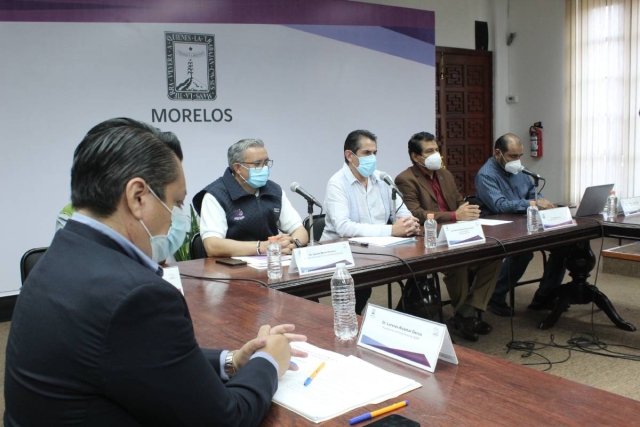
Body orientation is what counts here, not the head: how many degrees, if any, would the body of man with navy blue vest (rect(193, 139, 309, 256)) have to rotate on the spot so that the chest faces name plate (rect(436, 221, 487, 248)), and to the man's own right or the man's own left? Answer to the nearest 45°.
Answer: approximately 45° to the man's own left

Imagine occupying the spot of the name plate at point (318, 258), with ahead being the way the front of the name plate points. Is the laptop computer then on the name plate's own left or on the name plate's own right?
on the name plate's own left

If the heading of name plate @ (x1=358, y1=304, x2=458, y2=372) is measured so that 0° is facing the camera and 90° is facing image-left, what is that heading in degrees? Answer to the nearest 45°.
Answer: approximately 45°

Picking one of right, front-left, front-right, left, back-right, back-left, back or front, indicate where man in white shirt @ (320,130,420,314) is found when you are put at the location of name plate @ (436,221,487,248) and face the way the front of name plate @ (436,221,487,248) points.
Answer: back

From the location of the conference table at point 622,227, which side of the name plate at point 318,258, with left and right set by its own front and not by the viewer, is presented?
left

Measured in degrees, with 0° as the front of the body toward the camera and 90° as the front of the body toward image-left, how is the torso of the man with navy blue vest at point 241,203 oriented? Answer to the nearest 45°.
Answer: approximately 315°

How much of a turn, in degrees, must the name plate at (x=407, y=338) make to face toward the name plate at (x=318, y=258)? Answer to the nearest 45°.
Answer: approximately 135° to its right
